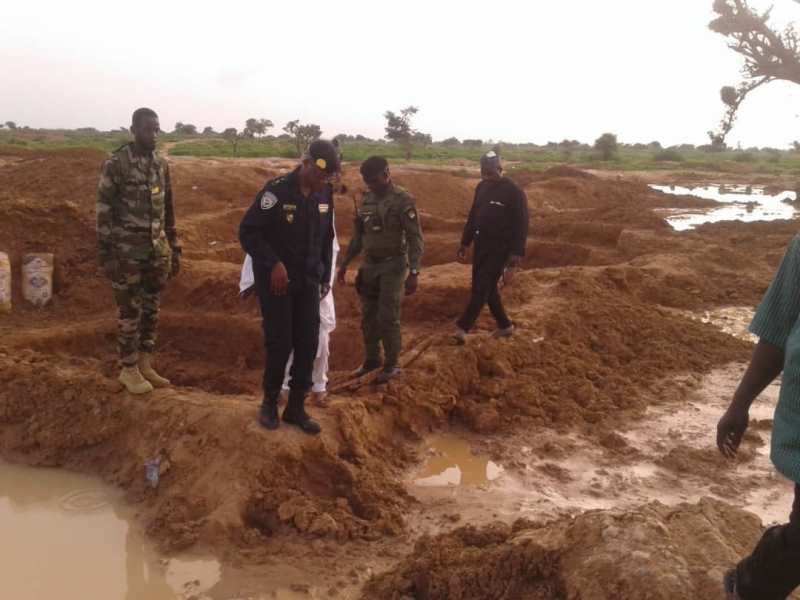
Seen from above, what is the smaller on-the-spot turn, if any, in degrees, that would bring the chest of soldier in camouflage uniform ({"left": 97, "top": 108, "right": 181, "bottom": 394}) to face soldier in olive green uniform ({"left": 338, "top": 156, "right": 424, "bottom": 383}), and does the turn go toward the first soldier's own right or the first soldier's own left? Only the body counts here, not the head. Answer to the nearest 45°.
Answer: approximately 45° to the first soldier's own left

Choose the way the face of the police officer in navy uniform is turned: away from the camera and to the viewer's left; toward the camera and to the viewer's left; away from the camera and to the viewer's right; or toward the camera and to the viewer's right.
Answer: toward the camera and to the viewer's right

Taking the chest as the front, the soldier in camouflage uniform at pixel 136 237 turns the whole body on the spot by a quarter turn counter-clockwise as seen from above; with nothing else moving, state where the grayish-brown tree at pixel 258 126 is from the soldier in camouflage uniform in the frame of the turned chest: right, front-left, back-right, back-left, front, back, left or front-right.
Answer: front-left

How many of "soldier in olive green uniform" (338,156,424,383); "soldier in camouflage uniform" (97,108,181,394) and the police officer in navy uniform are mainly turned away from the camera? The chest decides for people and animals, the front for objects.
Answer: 0

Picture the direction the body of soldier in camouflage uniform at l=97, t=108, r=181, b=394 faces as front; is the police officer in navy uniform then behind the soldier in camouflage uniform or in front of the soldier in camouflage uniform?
in front

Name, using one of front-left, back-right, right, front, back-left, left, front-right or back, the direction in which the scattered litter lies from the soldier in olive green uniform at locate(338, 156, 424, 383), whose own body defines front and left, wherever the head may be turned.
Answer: front

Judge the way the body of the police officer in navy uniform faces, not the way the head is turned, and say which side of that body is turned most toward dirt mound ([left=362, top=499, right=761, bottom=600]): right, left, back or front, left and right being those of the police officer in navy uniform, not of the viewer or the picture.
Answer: front

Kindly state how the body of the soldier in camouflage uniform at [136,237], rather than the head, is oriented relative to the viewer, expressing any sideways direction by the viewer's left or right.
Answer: facing the viewer and to the right of the viewer
